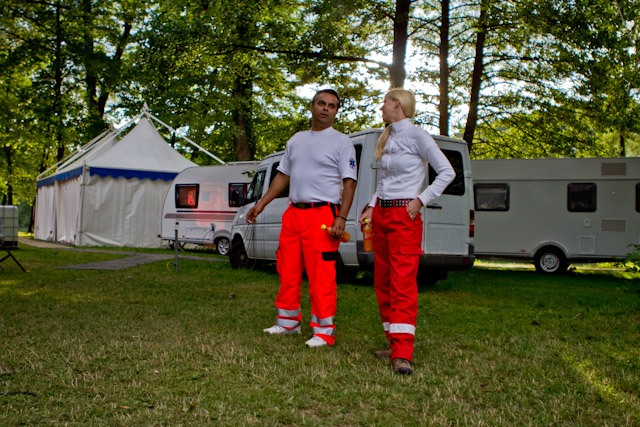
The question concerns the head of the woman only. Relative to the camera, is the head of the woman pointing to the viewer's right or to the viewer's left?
to the viewer's left

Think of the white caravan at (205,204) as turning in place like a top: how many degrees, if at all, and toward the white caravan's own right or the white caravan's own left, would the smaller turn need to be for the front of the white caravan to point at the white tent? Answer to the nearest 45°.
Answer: approximately 45° to the white caravan's own right

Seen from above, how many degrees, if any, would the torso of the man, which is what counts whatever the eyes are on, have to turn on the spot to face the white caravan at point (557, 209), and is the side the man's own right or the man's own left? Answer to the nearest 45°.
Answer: approximately 180°

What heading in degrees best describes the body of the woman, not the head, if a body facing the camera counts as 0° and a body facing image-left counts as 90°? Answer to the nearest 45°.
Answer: approximately 45°

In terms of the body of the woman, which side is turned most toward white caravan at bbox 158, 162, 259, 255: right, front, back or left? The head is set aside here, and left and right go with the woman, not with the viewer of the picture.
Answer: right

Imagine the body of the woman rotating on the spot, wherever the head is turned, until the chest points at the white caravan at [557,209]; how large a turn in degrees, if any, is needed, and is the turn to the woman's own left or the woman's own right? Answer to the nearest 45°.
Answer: approximately 135° to the woman's own right

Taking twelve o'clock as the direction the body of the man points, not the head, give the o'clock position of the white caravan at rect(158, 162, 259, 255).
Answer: The white caravan is roughly at 4 o'clock from the man.

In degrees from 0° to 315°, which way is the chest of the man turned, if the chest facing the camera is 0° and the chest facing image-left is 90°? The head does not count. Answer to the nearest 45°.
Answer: approximately 45°

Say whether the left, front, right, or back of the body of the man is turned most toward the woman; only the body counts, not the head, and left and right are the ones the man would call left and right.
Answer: left
